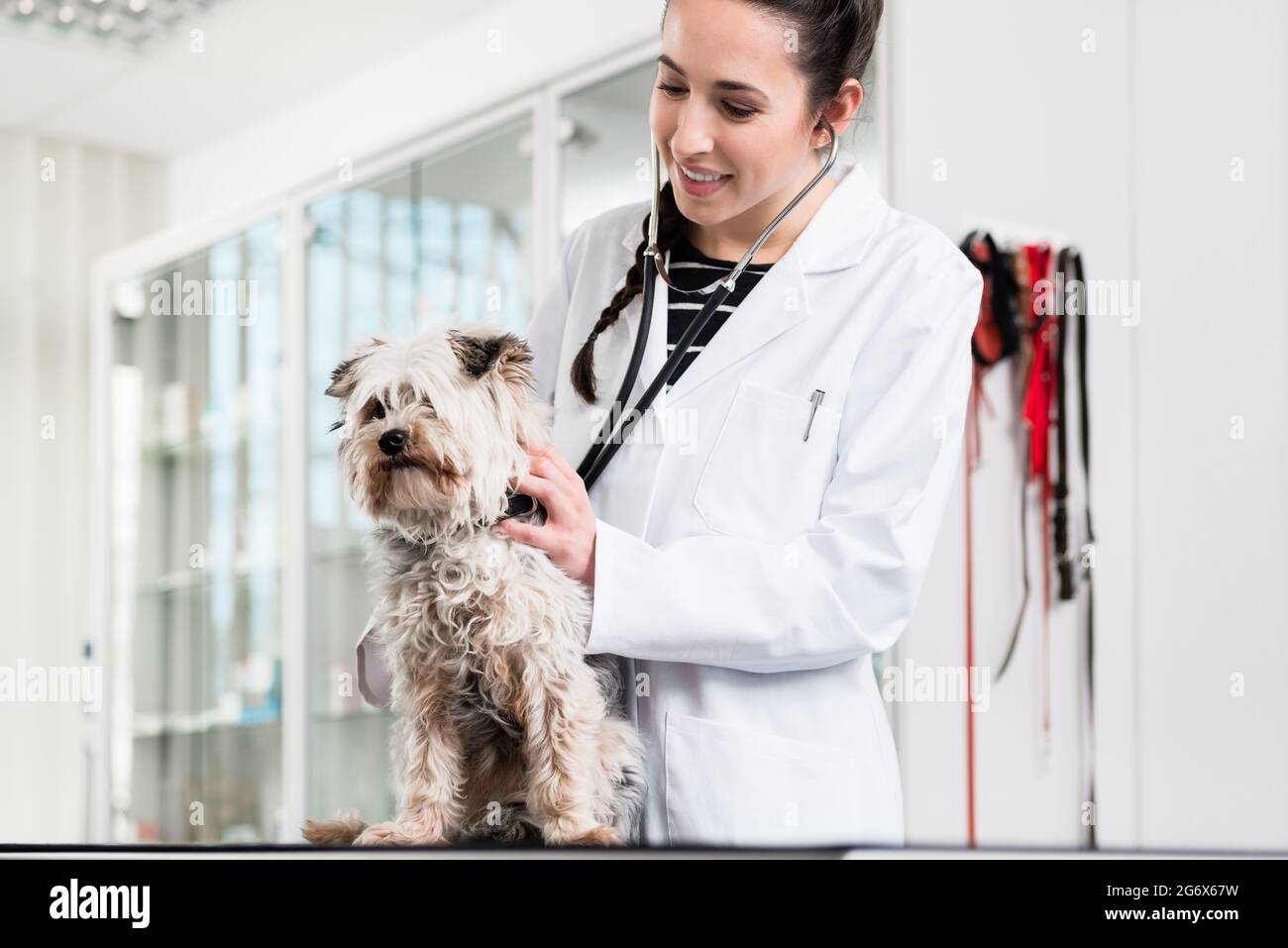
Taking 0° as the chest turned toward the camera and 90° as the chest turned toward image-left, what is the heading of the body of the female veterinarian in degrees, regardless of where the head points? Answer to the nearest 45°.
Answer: approximately 45°

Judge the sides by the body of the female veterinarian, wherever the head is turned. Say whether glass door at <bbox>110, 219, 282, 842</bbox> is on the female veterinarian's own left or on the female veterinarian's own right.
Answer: on the female veterinarian's own right

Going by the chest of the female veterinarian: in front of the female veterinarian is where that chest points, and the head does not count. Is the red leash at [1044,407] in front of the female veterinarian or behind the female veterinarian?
behind
